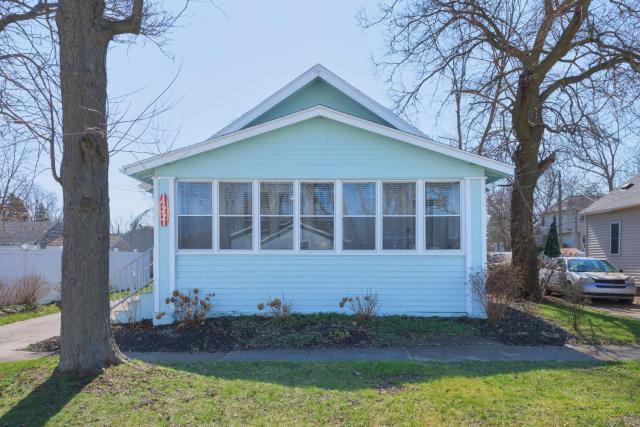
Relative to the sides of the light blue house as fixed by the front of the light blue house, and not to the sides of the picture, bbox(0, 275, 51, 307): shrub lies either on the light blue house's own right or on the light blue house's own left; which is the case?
on the light blue house's own right

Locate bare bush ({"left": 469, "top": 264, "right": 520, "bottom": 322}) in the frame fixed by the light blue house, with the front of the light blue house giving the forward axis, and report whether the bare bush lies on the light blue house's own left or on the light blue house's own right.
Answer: on the light blue house's own left

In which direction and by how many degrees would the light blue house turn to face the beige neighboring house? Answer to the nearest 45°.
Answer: approximately 135° to its left

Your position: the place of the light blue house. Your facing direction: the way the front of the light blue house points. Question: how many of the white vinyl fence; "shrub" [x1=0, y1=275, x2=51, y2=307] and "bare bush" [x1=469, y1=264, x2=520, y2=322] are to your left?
1

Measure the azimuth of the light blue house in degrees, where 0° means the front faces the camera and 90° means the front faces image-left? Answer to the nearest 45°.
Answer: approximately 0°

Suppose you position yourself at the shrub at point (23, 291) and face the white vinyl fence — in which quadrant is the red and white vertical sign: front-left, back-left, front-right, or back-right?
back-right

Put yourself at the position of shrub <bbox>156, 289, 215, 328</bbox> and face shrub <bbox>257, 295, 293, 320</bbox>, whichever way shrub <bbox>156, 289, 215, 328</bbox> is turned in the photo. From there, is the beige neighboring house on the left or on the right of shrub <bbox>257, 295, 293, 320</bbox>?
left

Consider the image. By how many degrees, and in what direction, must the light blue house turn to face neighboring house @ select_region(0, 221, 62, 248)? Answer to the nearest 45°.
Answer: approximately 135° to its right
